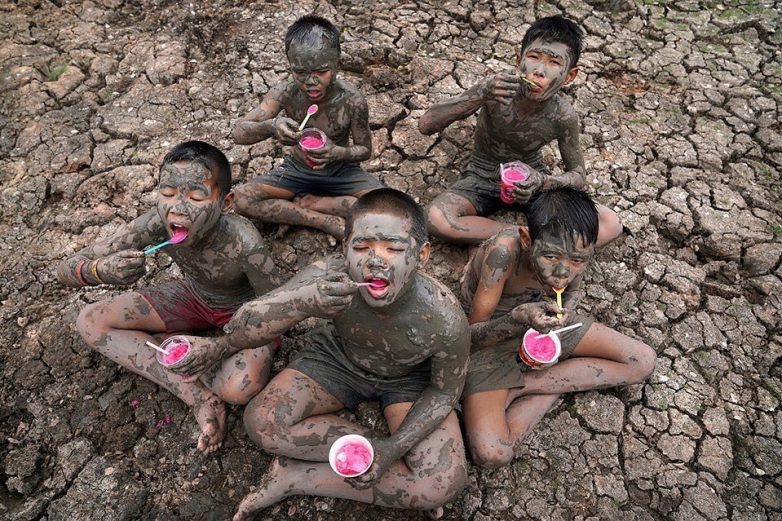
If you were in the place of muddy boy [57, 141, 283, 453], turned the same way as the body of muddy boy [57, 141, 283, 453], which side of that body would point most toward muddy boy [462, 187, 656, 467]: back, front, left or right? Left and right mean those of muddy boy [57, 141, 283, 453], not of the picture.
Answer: left

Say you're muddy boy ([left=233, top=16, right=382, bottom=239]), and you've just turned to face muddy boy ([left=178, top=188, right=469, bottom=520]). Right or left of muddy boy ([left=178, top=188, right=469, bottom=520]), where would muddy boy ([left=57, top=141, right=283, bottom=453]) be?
right

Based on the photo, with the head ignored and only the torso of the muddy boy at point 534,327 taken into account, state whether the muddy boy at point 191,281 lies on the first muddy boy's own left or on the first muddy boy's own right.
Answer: on the first muddy boy's own right

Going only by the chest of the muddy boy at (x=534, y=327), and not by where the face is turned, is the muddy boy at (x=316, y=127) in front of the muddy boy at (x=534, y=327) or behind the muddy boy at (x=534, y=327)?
behind

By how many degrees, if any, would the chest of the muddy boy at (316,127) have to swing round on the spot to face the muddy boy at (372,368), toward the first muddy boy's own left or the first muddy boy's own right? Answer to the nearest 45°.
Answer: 0° — they already face them

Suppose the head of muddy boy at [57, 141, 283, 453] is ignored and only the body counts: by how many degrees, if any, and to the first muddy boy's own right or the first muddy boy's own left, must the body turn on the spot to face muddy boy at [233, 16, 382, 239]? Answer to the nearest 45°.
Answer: approximately 180°

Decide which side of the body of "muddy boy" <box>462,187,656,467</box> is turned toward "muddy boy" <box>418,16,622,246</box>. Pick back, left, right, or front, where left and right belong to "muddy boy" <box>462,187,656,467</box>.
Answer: back

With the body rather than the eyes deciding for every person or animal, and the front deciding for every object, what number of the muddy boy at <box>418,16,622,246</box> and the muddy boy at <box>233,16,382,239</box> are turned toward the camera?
2
